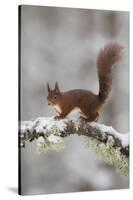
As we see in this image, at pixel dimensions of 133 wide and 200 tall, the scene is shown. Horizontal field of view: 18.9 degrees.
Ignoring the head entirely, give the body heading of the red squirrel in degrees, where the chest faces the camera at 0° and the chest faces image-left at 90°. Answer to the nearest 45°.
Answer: approximately 90°
